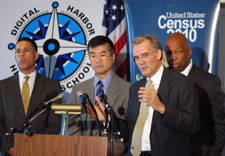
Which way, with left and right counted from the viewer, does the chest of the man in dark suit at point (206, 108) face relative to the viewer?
facing the viewer and to the left of the viewer

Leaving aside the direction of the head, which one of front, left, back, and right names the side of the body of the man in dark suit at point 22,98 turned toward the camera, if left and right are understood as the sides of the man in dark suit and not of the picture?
front

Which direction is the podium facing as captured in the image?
toward the camera

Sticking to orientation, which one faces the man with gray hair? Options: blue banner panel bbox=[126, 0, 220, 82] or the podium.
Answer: the blue banner panel

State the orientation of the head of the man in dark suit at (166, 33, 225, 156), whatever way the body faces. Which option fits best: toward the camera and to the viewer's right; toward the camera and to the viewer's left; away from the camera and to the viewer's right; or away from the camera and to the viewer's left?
toward the camera and to the viewer's left

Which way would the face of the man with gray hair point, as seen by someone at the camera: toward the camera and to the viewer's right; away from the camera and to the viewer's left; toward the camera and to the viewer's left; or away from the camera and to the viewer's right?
toward the camera and to the viewer's left

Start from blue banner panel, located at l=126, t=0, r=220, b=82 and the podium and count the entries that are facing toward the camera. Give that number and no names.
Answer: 2

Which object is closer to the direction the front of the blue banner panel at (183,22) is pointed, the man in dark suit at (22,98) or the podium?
the podium

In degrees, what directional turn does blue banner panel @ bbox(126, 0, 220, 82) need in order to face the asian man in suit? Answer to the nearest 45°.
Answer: approximately 45° to its right

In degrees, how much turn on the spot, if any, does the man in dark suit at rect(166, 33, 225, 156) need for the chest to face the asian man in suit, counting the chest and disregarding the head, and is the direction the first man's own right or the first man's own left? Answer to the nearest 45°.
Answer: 0° — they already face them

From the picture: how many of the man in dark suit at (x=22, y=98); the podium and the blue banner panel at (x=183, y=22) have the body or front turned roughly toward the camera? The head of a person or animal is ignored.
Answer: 3
